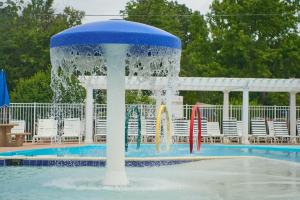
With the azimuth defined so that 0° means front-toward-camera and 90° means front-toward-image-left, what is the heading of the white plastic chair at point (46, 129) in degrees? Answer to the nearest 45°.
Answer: approximately 0°

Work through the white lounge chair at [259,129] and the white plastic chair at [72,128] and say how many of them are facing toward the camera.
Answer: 2

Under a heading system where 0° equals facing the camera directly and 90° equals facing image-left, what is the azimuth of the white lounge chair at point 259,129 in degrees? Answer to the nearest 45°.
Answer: approximately 0°

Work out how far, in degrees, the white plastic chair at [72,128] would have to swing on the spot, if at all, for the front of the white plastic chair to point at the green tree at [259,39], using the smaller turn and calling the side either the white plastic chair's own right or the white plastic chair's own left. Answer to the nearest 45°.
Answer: approximately 135° to the white plastic chair's own left

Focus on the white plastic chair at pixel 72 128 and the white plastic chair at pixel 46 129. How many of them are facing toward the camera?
2

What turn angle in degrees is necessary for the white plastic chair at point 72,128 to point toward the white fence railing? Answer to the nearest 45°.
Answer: approximately 180°

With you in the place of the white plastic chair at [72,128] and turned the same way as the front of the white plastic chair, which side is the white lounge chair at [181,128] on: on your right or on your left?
on your left

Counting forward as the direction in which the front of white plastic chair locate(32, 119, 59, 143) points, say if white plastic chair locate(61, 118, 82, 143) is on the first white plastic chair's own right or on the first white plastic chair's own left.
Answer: on the first white plastic chair's own left

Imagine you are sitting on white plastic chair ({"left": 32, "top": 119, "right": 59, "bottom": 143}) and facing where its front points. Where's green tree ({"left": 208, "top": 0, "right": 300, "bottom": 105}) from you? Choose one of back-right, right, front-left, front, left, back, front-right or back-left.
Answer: back-left
